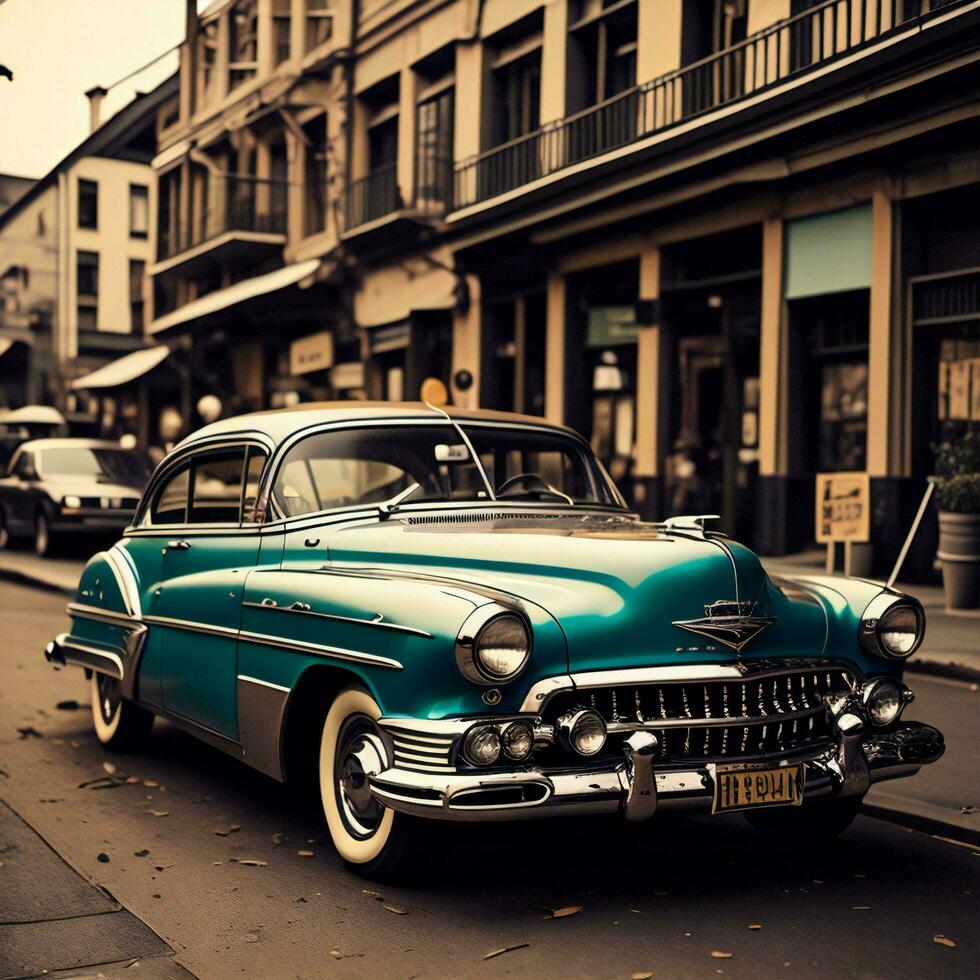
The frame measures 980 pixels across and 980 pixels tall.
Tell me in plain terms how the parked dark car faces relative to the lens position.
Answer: facing the viewer and to the right of the viewer

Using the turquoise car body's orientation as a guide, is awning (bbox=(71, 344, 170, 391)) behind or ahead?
behind

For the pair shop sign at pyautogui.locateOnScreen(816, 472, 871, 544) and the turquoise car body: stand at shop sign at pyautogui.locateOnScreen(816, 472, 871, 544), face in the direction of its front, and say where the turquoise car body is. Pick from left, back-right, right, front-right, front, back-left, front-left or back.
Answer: front

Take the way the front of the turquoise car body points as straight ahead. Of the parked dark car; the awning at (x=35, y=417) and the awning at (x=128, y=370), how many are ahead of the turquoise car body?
0

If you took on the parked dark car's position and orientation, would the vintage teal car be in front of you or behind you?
in front

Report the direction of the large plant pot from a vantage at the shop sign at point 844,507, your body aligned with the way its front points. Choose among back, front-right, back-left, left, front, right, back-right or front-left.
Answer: front-left

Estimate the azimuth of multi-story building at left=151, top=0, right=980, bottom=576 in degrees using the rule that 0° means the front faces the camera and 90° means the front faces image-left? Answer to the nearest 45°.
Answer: approximately 45°

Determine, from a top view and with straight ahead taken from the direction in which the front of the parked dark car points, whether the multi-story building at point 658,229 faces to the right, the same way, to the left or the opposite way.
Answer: to the right

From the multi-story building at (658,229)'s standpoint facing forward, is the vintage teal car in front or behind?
in front

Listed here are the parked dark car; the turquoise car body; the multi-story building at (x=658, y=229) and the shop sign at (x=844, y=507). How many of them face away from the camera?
0

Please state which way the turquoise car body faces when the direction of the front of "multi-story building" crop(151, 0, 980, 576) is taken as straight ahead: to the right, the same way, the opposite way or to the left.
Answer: to the left

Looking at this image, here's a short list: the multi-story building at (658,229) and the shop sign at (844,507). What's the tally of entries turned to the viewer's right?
0

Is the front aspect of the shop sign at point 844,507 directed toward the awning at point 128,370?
no

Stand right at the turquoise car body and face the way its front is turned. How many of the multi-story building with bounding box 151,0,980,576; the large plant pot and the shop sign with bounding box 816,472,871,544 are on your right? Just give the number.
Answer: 0

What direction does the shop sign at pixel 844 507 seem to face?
toward the camera

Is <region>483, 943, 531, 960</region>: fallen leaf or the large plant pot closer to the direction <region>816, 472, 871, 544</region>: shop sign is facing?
the fallen leaf

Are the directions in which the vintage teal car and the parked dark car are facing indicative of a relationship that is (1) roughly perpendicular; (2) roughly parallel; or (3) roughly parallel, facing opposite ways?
roughly parallel

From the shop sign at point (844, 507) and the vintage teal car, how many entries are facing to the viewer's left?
0

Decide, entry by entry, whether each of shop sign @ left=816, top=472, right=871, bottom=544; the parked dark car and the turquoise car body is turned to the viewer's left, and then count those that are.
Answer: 0

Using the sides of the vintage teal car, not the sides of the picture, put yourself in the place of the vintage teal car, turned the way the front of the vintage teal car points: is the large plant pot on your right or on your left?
on your left
